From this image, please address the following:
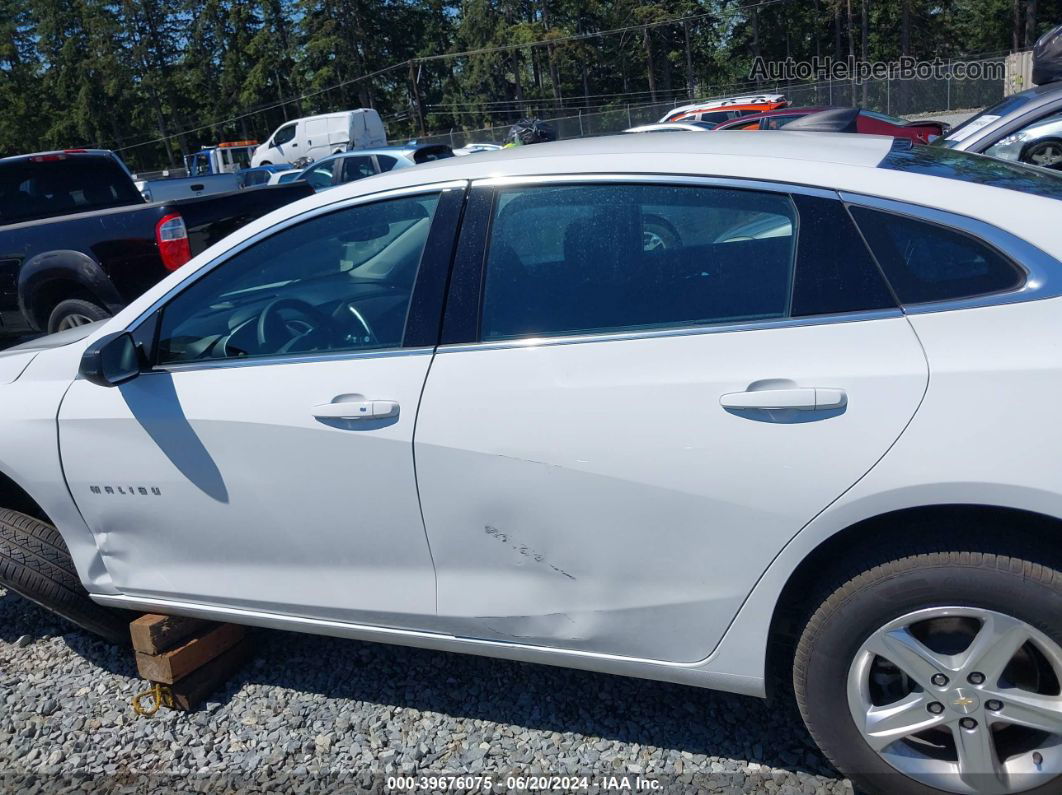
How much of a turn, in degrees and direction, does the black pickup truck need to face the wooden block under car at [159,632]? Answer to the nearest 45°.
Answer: approximately 135° to its left

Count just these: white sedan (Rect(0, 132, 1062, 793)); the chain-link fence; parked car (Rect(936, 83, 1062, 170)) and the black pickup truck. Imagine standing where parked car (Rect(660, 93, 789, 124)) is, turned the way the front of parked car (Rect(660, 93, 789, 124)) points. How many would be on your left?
3

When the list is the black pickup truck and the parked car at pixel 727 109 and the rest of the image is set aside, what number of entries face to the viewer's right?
0

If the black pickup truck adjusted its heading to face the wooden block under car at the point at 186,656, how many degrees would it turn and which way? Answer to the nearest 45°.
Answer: approximately 135° to its left

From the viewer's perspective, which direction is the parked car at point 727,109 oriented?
to the viewer's left

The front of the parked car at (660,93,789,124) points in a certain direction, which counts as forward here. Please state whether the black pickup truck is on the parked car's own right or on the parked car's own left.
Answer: on the parked car's own left

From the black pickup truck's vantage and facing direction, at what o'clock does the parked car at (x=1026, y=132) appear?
The parked car is roughly at 5 o'clock from the black pickup truck.

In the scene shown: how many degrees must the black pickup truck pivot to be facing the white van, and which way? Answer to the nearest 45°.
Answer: approximately 45° to its right

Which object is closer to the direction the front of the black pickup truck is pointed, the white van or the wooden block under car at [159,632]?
the white van

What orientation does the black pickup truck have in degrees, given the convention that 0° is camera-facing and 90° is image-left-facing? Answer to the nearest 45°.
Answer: approximately 135°

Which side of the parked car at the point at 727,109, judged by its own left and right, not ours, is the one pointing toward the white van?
front
